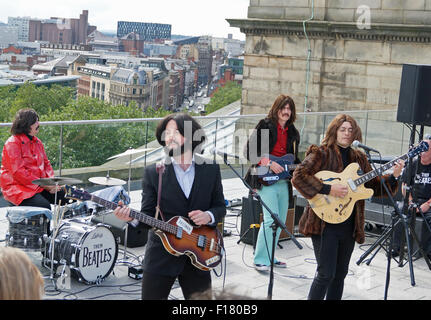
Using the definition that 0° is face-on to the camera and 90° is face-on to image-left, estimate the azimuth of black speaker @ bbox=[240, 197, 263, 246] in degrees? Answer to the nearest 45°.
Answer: approximately 45°

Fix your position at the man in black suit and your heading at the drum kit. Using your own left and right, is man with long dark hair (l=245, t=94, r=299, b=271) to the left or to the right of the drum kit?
right

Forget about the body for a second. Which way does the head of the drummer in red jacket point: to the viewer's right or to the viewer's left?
to the viewer's right

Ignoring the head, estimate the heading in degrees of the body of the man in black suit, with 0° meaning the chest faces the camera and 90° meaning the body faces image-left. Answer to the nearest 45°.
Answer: approximately 0°

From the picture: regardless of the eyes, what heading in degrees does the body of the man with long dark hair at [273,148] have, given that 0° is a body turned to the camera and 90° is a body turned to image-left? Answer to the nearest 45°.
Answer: approximately 315°

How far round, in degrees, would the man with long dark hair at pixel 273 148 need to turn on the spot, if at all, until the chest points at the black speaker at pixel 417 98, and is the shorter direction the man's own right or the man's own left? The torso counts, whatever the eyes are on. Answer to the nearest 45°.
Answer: approximately 45° to the man's own left

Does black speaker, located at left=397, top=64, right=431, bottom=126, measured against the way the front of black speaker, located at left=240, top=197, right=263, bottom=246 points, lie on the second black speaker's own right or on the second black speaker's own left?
on the second black speaker's own left
